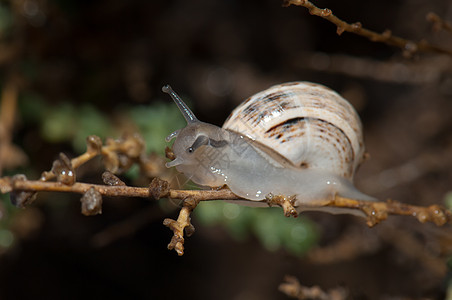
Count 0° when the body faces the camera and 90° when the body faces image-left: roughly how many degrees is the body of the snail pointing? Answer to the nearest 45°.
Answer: approximately 90°
